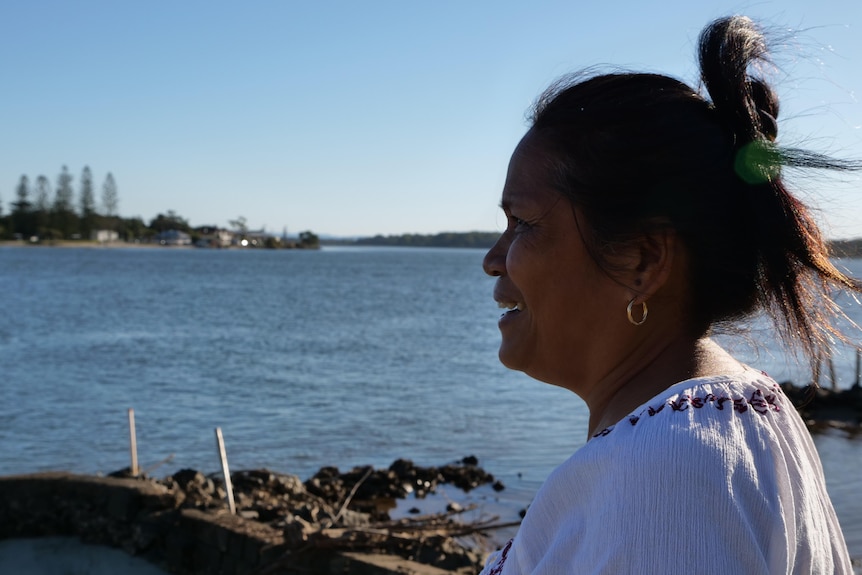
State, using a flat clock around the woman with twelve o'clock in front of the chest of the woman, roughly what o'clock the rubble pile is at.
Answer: The rubble pile is roughly at 2 o'clock from the woman.

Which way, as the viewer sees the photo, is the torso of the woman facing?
to the viewer's left
